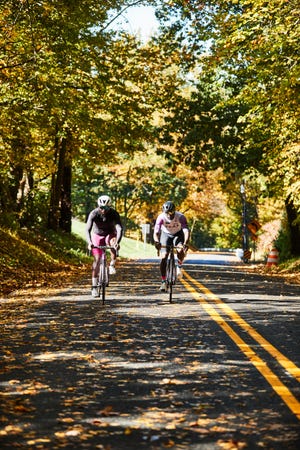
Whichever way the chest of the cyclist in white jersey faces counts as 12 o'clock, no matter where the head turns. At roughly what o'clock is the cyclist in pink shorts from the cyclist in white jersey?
The cyclist in pink shorts is roughly at 2 o'clock from the cyclist in white jersey.

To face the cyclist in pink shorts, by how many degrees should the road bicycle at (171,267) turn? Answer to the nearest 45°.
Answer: approximately 45° to its right

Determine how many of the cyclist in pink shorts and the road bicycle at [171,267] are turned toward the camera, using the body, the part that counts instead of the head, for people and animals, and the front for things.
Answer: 2

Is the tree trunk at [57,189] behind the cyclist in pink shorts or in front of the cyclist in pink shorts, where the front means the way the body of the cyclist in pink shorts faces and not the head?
behind

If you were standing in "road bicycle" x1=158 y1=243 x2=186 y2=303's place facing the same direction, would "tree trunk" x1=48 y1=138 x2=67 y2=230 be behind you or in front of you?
behind

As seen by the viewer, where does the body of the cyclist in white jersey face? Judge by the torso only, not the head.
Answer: toward the camera

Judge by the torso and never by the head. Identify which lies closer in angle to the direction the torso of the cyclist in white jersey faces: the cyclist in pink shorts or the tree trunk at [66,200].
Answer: the cyclist in pink shorts

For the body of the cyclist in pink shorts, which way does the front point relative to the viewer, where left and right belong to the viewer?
facing the viewer

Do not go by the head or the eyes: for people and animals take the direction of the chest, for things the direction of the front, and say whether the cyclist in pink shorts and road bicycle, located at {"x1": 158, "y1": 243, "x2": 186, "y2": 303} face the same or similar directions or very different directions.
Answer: same or similar directions

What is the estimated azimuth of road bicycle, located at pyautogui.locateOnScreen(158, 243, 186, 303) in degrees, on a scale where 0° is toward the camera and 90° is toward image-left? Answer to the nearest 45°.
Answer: approximately 0°

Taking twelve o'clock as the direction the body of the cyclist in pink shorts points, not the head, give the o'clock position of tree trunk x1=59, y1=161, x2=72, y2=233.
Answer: The tree trunk is roughly at 6 o'clock from the cyclist in pink shorts.

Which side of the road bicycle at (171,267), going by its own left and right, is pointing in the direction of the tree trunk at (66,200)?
back

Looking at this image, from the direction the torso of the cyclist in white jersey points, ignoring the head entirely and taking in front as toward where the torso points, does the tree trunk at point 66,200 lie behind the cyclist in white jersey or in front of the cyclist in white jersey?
behind

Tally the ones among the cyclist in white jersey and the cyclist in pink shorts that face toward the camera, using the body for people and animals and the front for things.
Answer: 2

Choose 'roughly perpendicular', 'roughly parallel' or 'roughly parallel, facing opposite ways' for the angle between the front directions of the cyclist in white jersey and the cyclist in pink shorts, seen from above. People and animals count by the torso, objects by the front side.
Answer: roughly parallel
